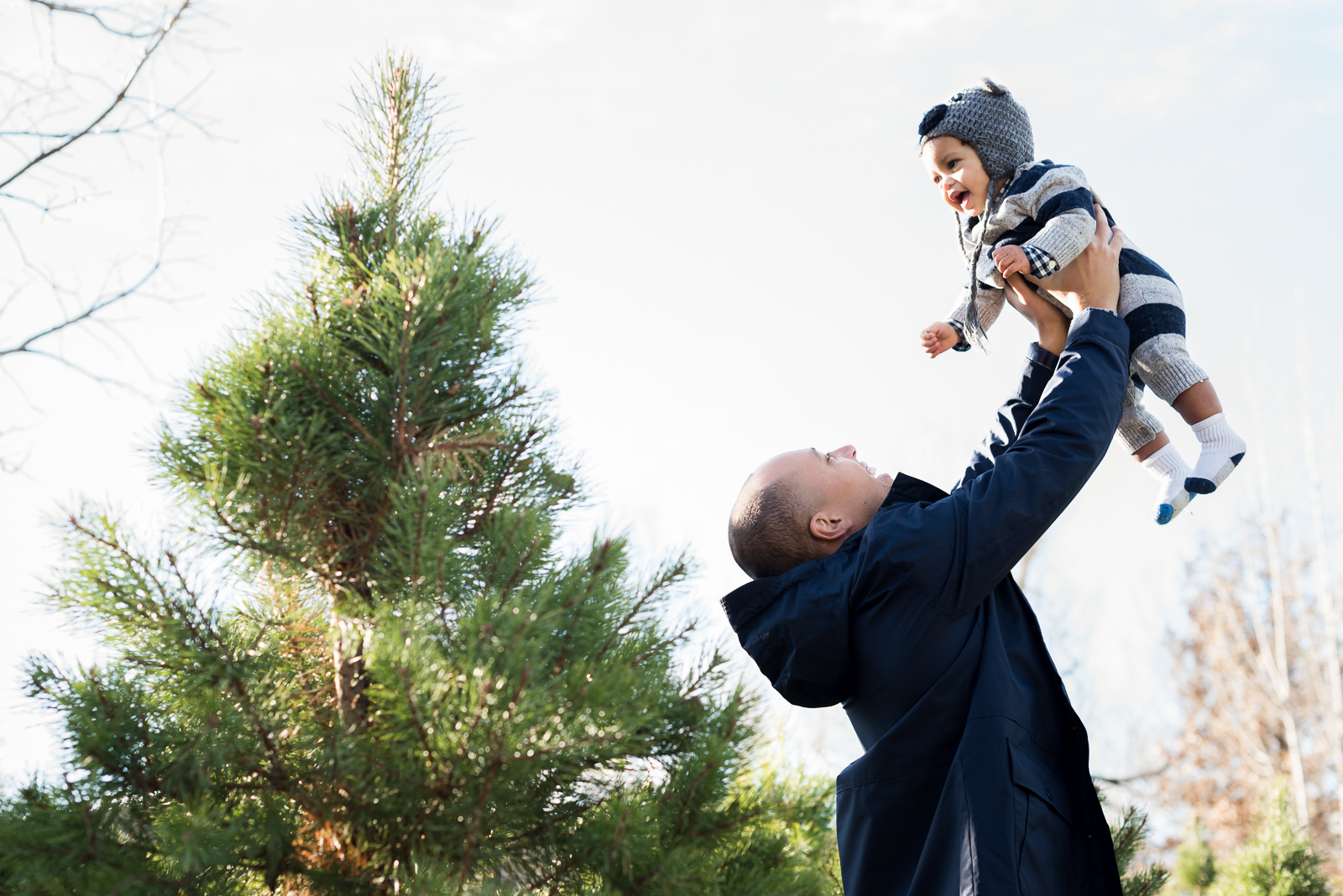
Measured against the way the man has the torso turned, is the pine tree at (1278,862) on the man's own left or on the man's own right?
on the man's own left

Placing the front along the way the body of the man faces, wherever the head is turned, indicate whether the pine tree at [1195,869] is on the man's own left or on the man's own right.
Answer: on the man's own left

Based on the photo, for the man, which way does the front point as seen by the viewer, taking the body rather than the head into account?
to the viewer's right
